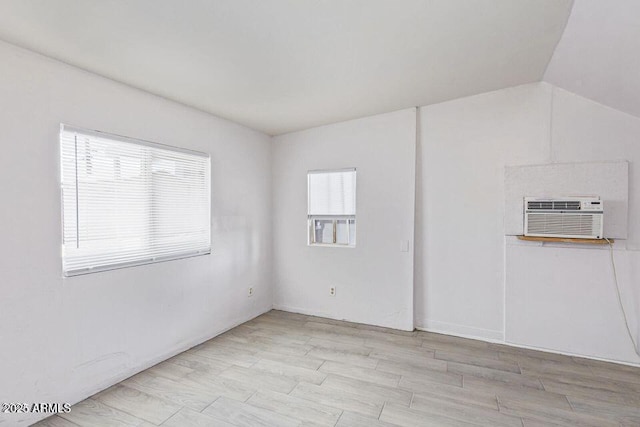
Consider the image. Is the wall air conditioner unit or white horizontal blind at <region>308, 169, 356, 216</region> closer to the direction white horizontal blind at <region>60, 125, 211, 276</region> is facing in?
the wall air conditioner unit

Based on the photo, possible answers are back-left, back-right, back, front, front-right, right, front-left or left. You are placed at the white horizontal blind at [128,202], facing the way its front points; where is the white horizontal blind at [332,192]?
front-left

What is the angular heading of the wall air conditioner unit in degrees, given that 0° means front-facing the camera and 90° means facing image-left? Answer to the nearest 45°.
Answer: approximately 0°

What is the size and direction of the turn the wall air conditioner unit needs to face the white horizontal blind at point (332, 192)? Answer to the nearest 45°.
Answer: approximately 90° to its right

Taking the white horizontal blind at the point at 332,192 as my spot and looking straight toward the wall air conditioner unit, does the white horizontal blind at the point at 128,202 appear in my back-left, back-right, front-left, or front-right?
back-right

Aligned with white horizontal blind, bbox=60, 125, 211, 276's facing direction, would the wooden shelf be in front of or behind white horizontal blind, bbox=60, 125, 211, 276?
in front

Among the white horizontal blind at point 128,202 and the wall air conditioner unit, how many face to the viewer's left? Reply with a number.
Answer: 0
